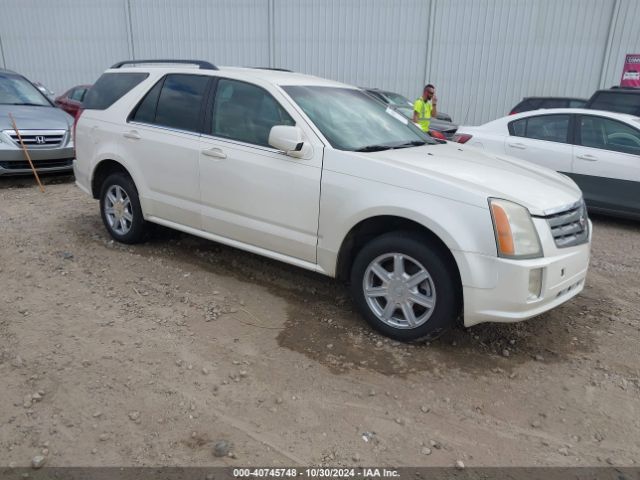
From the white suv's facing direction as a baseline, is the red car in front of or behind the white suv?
behind

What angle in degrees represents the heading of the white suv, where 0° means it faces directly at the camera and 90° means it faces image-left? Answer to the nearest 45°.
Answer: approximately 315°

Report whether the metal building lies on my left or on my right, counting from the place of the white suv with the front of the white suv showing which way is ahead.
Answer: on my left

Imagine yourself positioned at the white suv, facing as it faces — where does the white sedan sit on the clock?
The white sedan is roughly at 9 o'clock from the white suv.
